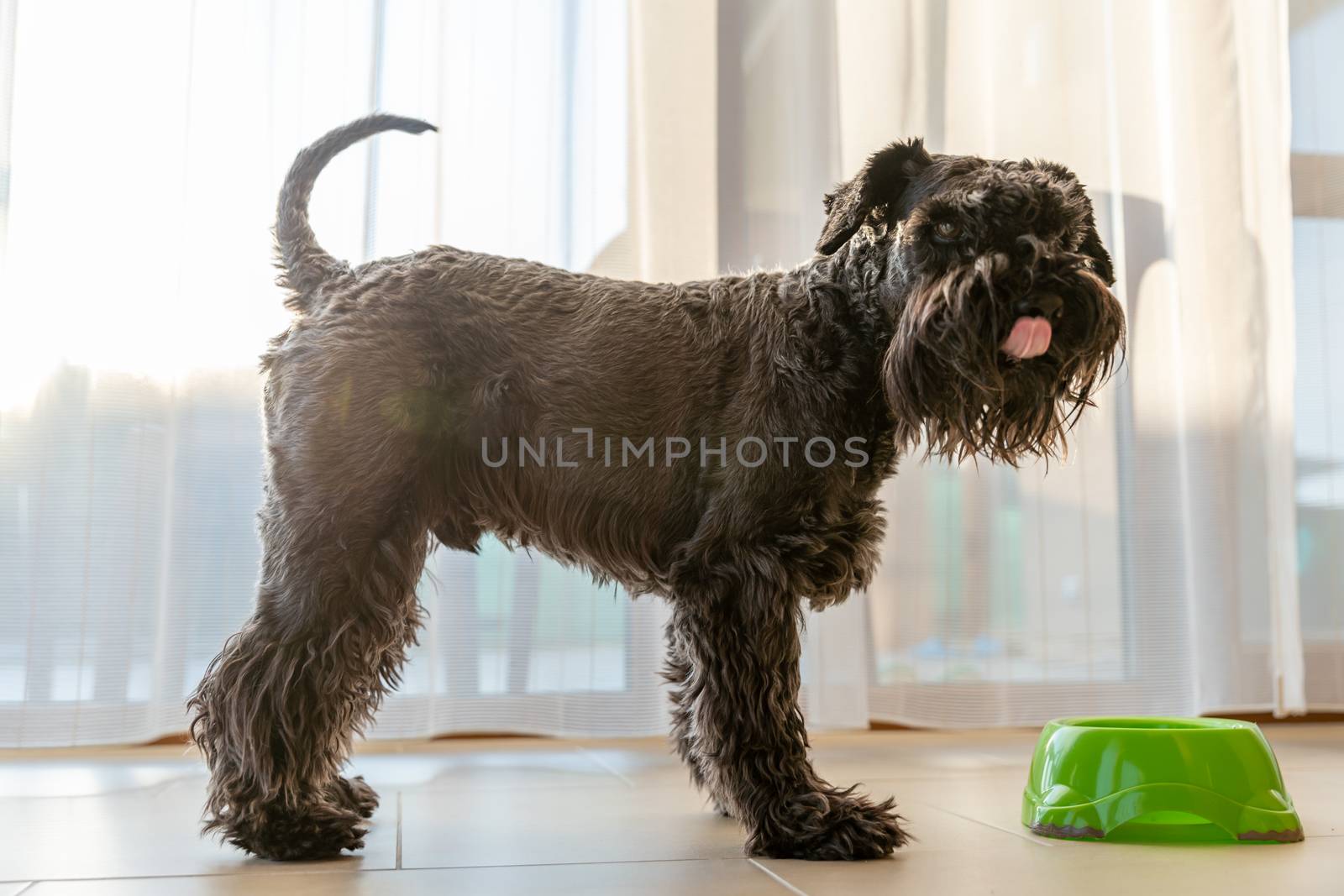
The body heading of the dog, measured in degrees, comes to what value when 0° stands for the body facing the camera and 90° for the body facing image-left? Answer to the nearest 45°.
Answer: approximately 270°

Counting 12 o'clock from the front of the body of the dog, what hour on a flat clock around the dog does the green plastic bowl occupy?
The green plastic bowl is roughly at 12 o'clock from the dog.
